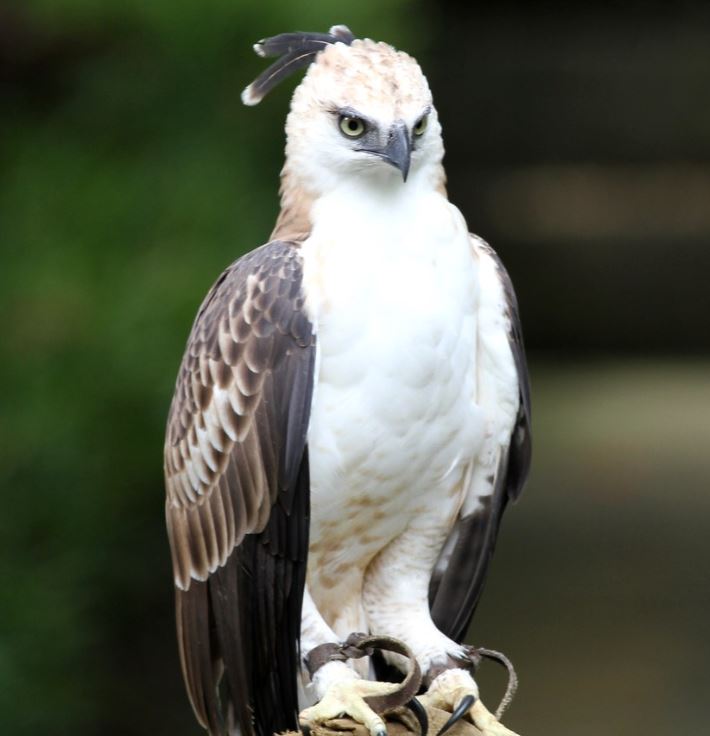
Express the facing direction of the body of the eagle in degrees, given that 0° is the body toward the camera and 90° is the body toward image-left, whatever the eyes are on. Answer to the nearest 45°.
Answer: approximately 315°
